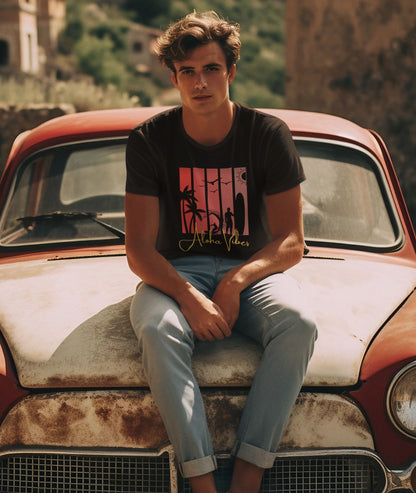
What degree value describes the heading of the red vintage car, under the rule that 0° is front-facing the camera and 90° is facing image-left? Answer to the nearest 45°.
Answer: approximately 0°

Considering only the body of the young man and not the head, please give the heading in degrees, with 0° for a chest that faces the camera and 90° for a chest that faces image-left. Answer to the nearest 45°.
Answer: approximately 0°

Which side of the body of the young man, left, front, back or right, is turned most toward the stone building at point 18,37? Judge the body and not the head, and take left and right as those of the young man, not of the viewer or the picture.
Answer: back
